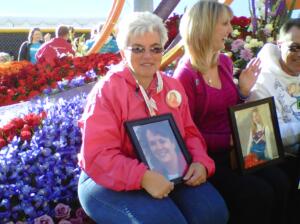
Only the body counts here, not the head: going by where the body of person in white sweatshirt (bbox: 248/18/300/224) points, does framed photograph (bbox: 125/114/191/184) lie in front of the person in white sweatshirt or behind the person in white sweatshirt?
in front

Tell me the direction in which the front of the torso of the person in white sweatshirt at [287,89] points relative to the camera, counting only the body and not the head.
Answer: toward the camera

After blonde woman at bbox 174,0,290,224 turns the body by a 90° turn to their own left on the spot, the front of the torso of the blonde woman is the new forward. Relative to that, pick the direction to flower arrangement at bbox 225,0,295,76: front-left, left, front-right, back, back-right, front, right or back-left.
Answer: front-left

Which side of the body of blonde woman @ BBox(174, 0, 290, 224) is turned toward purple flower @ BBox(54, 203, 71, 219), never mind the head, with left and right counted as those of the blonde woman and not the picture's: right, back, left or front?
right

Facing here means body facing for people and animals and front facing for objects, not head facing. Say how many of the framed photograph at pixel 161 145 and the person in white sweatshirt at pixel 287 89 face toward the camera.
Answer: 2

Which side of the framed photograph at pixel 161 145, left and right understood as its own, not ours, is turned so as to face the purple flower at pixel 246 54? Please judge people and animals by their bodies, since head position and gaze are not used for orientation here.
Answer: back

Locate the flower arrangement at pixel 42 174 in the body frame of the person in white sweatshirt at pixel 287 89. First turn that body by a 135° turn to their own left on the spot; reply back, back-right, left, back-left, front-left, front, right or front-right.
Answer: back

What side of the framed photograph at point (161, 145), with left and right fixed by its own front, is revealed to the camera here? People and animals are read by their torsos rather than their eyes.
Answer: front

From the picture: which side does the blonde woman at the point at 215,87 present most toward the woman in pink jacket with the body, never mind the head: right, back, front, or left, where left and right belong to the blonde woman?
right

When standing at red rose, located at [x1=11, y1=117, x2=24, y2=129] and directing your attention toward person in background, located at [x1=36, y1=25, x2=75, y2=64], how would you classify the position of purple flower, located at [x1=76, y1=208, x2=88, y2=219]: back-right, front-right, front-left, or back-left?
back-right
